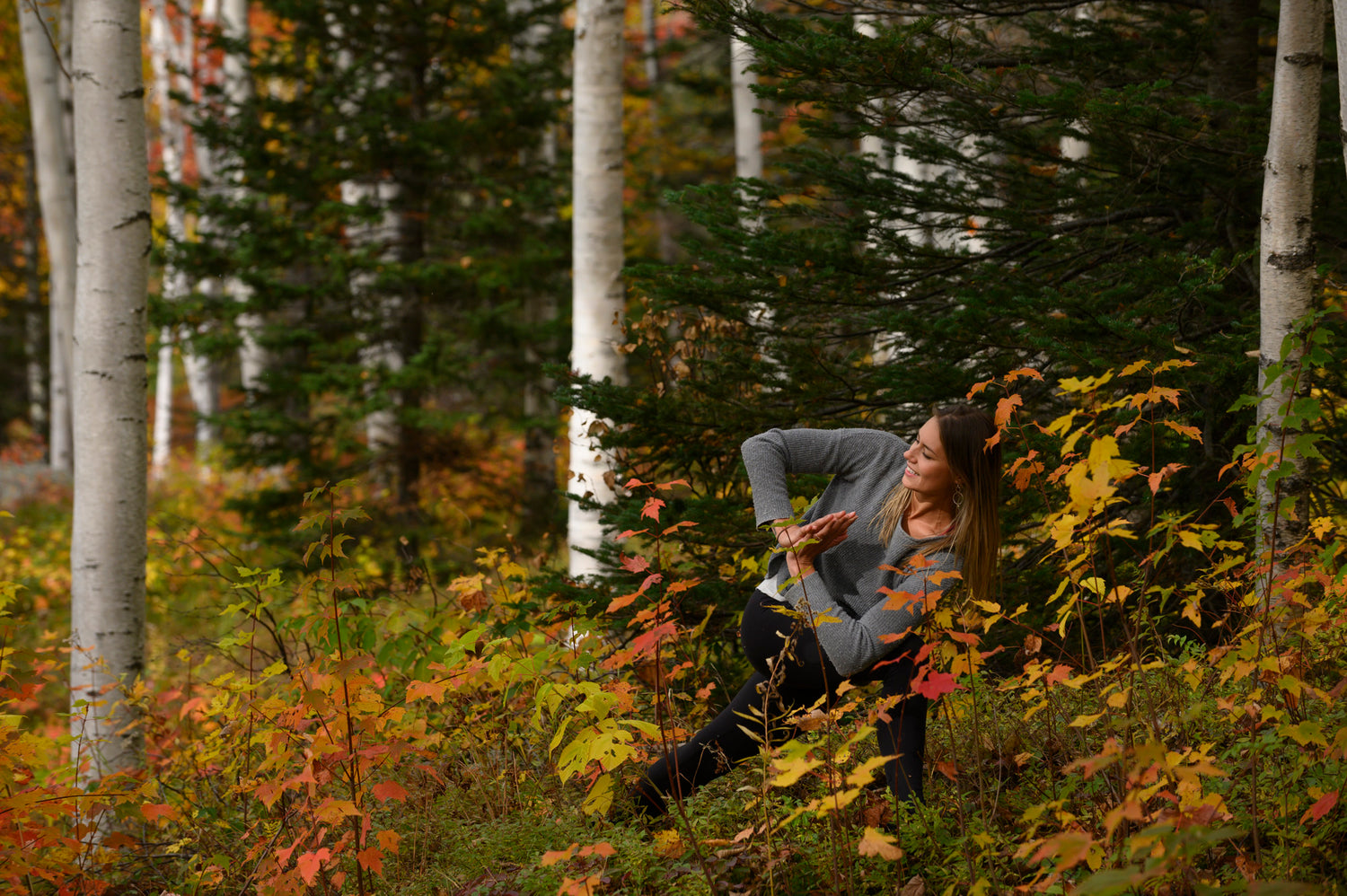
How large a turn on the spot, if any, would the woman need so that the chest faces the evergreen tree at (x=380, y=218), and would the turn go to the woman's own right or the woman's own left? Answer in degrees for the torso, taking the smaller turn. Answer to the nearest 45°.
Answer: approximately 135° to the woman's own right

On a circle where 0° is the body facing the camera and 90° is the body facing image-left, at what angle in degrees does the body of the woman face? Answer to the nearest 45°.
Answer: approximately 0°

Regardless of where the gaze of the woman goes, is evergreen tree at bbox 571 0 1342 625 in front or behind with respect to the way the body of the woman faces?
behind

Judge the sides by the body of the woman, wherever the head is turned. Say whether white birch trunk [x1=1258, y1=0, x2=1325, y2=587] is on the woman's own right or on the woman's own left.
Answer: on the woman's own left

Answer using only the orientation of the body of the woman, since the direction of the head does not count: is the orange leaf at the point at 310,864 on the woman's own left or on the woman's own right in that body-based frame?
on the woman's own right

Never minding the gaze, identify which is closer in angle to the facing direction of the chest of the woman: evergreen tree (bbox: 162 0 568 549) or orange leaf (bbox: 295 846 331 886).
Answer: the orange leaf

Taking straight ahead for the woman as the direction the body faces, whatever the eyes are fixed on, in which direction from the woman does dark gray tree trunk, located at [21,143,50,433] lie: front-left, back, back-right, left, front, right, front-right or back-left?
back-right
